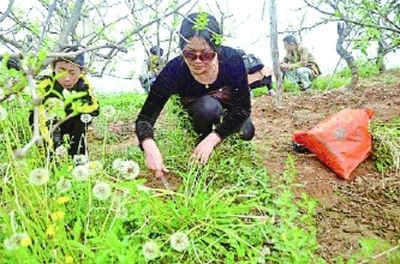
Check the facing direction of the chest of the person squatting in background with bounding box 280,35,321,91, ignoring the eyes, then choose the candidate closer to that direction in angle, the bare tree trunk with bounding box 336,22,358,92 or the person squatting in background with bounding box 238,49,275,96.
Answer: the person squatting in background

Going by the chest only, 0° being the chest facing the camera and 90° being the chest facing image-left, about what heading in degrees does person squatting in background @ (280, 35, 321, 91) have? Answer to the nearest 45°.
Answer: approximately 45°

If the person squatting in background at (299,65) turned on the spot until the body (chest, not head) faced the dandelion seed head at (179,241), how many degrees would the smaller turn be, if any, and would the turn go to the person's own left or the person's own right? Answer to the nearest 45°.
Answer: approximately 45° to the person's own left

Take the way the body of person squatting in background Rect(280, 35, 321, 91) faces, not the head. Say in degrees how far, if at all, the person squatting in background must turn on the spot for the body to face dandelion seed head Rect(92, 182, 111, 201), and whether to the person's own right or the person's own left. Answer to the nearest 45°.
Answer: approximately 45° to the person's own left

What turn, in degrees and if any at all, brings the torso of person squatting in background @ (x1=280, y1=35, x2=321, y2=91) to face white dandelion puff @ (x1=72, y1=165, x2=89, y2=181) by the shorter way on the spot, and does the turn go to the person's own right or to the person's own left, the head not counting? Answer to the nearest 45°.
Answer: approximately 45° to the person's own left
